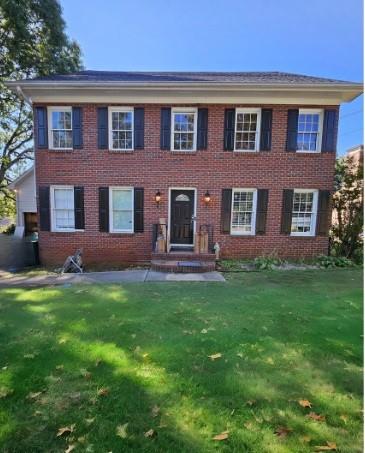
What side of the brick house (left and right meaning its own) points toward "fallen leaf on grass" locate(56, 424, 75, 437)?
front

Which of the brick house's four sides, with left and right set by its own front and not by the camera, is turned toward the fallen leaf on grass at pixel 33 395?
front

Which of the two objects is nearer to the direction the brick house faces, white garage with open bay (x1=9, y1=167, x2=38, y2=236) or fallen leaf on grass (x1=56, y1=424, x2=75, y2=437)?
the fallen leaf on grass

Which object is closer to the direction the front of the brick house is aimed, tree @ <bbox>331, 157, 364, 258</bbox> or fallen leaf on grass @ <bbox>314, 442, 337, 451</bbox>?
the fallen leaf on grass

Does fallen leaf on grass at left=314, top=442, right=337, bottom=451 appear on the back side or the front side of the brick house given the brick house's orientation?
on the front side

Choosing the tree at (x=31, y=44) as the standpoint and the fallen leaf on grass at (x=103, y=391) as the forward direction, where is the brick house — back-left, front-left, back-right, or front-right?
front-left

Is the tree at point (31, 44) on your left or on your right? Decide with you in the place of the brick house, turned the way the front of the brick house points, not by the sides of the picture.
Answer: on your right

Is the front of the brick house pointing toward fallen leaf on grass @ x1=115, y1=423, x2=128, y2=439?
yes

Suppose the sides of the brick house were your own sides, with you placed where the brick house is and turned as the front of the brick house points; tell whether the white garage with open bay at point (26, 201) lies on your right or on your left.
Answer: on your right

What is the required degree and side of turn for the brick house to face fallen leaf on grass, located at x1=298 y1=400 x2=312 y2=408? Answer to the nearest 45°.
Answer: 0° — it already faces it

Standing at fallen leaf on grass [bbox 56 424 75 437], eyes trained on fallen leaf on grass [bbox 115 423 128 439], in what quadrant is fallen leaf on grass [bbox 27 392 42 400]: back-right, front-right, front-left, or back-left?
back-left

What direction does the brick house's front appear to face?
toward the camera

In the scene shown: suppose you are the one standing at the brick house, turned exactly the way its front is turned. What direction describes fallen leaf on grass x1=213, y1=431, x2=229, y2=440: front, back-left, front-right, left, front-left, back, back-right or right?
front

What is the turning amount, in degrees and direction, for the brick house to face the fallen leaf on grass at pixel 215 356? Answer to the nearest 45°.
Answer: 0° — it already faces it
